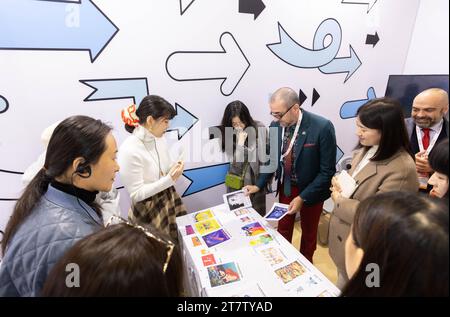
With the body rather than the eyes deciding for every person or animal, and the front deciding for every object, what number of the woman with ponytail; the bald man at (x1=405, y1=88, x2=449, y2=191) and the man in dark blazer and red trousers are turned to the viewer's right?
1

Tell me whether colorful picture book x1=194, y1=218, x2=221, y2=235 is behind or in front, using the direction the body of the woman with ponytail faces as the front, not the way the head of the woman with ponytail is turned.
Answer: in front

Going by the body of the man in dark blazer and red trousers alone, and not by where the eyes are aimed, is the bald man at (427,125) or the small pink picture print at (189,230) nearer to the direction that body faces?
the small pink picture print

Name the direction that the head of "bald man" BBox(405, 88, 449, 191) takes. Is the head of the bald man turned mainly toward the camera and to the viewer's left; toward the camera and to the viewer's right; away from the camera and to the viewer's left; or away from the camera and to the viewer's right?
toward the camera and to the viewer's left

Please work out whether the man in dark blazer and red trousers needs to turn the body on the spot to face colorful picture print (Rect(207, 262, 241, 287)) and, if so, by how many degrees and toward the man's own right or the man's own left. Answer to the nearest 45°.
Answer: approximately 45° to the man's own left

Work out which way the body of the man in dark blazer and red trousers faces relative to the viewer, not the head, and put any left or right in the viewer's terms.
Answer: facing the viewer and to the left of the viewer

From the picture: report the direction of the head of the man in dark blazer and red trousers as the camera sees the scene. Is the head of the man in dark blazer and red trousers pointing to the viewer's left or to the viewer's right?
to the viewer's left

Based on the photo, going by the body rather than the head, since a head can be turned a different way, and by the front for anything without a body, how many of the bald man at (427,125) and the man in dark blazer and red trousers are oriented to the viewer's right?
0

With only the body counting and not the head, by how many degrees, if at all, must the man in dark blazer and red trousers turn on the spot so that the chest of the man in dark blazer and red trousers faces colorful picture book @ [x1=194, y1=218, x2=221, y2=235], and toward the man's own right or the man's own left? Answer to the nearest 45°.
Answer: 0° — they already face it

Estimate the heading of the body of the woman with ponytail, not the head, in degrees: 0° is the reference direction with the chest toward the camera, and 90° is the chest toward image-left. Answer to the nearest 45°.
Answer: approximately 270°

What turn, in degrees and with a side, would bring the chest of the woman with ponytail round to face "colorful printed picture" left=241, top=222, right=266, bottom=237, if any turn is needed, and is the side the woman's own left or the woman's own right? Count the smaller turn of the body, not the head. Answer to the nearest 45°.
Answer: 0° — they already face it

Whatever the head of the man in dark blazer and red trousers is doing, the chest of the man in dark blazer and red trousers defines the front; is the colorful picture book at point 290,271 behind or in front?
in front

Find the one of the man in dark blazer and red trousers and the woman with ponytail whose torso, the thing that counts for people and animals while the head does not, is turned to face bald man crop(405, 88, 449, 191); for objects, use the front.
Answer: the woman with ponytail

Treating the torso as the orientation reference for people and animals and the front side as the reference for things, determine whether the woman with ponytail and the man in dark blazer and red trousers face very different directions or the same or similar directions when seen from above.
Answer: very different directions

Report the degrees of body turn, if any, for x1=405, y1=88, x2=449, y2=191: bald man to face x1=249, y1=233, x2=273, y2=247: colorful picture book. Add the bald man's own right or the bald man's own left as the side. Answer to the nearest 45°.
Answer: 0° — they already face it
